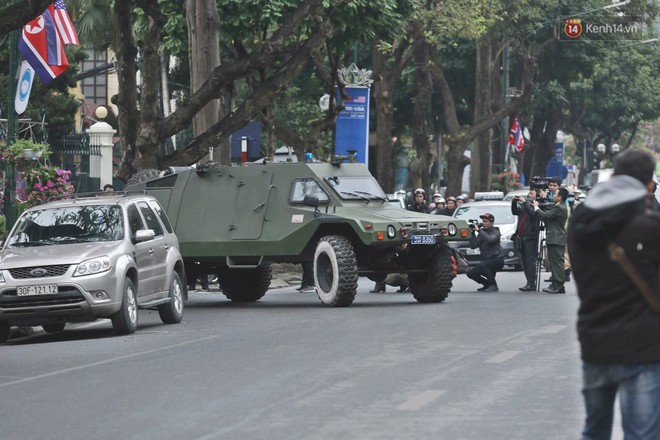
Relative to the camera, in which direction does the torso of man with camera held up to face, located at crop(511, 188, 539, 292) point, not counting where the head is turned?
to the viewer's left

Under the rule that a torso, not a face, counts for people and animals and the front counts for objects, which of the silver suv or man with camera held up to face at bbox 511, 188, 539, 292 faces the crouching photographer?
the man with camera held up to face

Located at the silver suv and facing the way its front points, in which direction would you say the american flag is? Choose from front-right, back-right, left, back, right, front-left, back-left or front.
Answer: back-right

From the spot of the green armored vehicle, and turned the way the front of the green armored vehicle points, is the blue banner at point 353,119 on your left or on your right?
on your left

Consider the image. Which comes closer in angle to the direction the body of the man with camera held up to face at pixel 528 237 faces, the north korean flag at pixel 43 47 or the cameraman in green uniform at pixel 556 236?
the north korean flag

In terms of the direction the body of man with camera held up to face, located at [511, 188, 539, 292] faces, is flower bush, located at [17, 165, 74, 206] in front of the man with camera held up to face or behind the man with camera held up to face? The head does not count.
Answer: in front

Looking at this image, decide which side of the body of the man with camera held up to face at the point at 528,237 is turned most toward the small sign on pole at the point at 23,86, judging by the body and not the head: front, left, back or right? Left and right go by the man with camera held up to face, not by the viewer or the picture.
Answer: front

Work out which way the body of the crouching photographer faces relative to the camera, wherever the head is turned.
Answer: to the viewer's left

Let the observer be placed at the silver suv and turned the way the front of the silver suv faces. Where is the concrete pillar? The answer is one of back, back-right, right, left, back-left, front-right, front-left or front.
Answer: back-right

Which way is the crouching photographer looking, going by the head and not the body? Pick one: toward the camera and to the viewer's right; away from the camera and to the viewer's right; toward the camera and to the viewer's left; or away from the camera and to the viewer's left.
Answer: toward the camera and to the viewer's left
